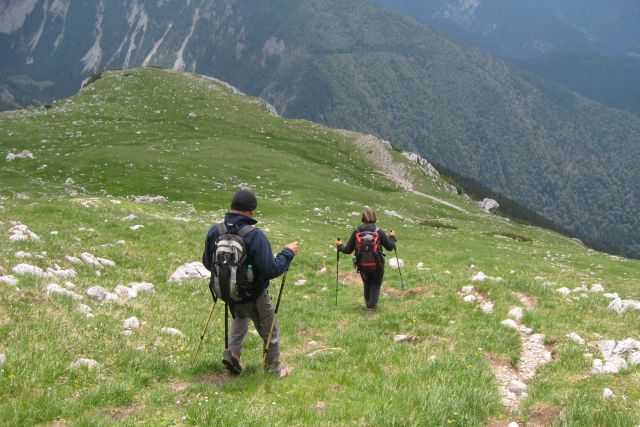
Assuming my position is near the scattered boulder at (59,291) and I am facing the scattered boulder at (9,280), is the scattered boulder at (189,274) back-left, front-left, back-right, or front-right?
back-right

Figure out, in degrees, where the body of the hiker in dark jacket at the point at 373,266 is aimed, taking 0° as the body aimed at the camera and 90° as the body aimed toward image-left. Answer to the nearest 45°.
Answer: approximately 180°

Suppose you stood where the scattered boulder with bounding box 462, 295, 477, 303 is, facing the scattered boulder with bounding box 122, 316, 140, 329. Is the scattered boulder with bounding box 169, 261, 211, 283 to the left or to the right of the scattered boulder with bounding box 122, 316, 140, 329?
right

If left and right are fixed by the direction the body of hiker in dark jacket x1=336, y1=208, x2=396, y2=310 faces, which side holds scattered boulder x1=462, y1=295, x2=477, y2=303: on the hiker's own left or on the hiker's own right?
on the hiker's own right

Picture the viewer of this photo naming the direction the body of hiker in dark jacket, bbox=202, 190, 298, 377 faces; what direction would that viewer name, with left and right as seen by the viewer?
facing away from the viewer and to the right of the viewer

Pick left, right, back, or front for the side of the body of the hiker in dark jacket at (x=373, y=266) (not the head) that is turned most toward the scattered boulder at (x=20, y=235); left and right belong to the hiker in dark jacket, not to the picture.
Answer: left

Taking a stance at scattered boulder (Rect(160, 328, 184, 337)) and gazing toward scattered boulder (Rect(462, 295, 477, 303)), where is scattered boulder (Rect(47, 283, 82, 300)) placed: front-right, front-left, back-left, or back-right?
back-left

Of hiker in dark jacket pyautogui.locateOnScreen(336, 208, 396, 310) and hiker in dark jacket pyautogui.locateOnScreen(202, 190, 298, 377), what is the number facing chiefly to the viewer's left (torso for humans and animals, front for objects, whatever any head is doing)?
0

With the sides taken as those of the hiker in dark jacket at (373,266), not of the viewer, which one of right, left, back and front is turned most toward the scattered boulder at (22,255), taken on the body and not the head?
left
